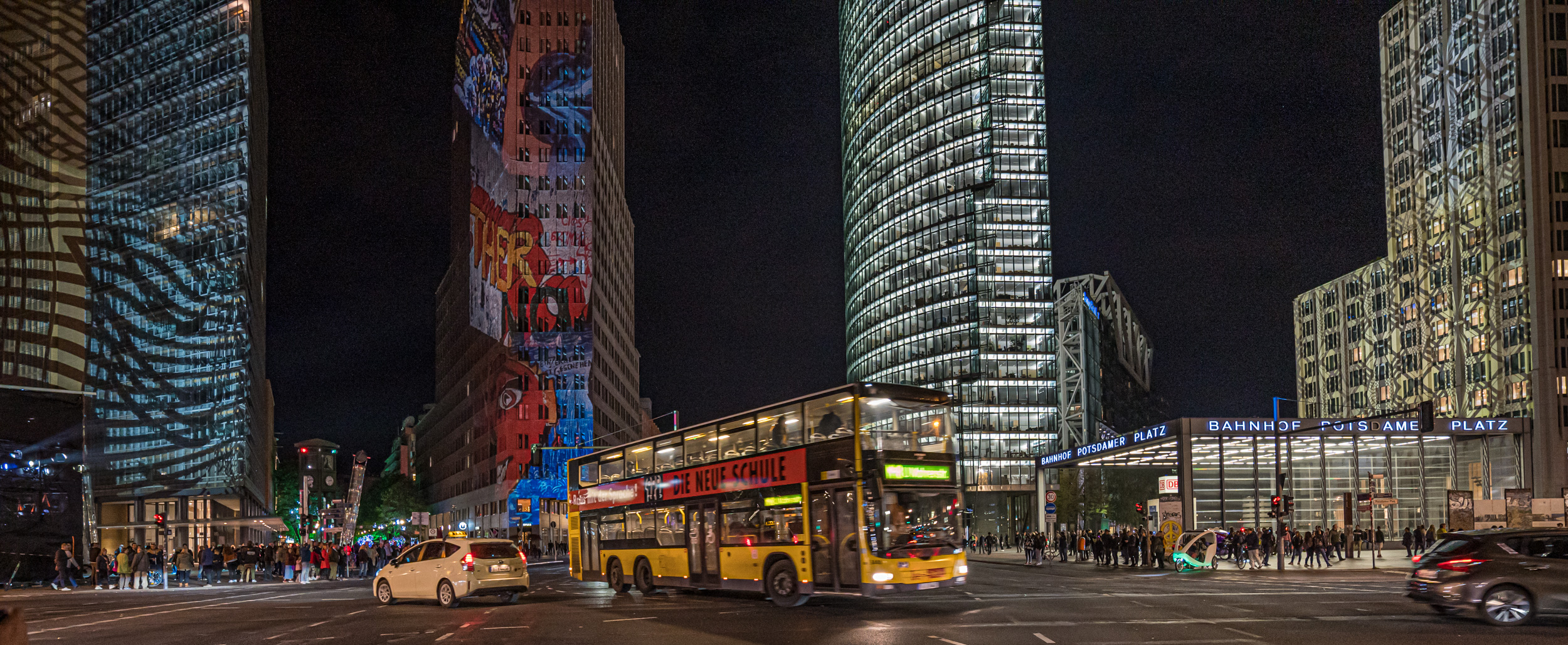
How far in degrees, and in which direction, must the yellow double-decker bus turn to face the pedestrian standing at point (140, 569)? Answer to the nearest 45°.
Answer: approximately 180°

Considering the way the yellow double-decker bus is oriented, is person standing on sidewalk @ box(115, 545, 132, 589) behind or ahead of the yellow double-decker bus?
behind

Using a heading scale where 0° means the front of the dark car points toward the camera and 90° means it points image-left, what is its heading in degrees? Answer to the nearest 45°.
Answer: approximately 225°

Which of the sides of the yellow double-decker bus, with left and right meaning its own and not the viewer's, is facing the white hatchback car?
back

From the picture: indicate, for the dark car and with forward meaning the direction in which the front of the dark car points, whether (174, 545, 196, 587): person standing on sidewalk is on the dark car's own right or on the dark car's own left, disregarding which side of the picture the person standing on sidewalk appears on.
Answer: on the dark car's own left

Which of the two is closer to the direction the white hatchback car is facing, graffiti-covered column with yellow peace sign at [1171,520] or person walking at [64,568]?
the person walking

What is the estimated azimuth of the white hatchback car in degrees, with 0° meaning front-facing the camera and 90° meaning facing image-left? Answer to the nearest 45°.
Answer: approximately 135°
